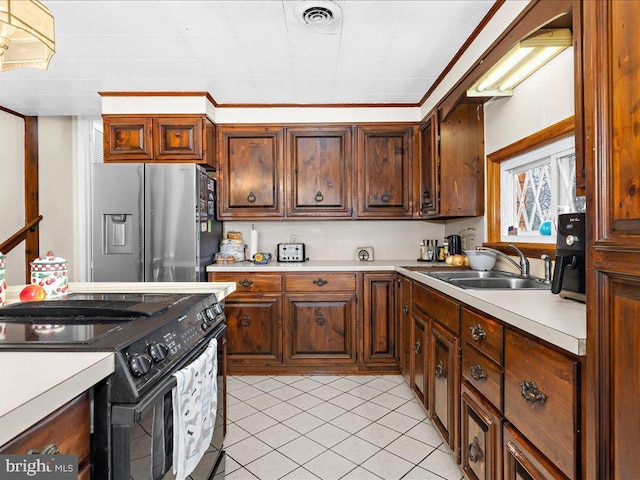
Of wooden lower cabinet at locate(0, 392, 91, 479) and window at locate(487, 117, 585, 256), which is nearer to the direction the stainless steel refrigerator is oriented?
the wooden lower cabinet

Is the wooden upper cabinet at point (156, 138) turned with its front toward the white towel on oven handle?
yes

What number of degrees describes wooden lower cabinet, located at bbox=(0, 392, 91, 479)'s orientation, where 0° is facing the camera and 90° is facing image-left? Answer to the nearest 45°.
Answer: approximately 315°

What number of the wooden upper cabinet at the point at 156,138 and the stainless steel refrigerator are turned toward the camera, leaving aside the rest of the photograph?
2

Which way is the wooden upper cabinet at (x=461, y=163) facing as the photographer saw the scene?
facing to the left of the viewer

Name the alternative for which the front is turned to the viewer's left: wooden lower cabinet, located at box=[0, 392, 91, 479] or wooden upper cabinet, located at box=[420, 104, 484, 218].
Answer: the wooden upper cabinet

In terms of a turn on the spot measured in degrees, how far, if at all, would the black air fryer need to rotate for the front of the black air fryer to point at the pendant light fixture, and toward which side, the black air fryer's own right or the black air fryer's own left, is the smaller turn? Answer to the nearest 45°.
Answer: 0° — it already faces it

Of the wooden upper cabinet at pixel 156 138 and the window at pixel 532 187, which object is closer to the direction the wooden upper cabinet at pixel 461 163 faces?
the wooden upper cabinet

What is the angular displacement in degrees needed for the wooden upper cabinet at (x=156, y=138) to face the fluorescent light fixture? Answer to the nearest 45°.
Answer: approximately 45° to its left
